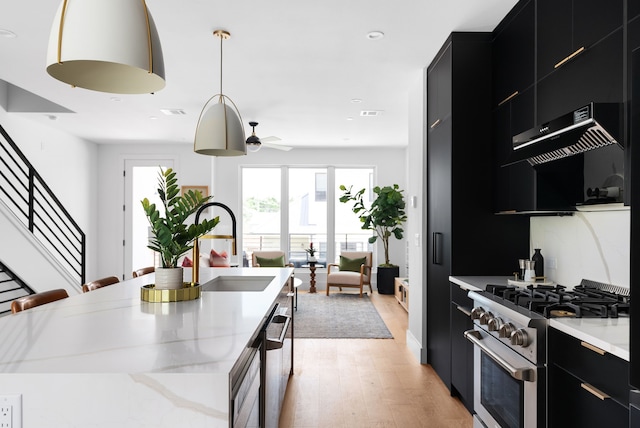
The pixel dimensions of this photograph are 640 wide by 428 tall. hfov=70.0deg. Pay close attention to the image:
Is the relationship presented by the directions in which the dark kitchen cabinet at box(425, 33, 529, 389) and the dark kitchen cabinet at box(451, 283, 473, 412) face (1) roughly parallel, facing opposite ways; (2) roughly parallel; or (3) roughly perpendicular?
roughly parallel

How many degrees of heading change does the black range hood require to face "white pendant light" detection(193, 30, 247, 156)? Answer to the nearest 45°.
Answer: approximately 45° to its right

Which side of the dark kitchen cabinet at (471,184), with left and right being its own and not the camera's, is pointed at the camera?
left

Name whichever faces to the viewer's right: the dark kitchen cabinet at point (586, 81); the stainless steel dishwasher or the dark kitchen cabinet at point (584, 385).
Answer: the stainless steel dishwasher

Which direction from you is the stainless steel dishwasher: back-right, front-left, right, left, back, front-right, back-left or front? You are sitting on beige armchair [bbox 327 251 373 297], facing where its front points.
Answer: front-left

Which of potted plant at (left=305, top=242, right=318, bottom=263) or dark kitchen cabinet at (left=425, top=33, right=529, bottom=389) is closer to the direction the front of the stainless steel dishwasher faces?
the dark kitchen cabinet

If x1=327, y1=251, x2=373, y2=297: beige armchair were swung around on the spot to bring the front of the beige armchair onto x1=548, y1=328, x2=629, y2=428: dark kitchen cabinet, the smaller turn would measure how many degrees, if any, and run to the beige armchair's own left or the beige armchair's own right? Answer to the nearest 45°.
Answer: approximately 45° to the beige armchair's own left

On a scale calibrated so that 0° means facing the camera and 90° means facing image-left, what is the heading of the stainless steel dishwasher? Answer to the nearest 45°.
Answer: approximately 270°

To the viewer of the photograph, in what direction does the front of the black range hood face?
facing the viewer and to the left of the viewer

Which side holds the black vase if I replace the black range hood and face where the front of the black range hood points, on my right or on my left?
on my right

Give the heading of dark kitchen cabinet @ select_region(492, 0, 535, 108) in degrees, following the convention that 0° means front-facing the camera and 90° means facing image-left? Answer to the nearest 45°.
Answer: approximately 45°

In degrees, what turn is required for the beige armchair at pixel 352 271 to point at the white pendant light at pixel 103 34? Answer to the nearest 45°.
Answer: approximately 45° to its left

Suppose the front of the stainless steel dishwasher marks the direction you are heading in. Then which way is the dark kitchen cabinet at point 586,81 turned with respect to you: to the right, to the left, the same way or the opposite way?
the opposite way
